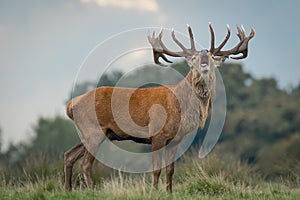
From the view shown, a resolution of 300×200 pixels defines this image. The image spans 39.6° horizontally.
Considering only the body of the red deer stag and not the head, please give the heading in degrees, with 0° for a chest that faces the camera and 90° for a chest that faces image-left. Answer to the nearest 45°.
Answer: approximately 270°
